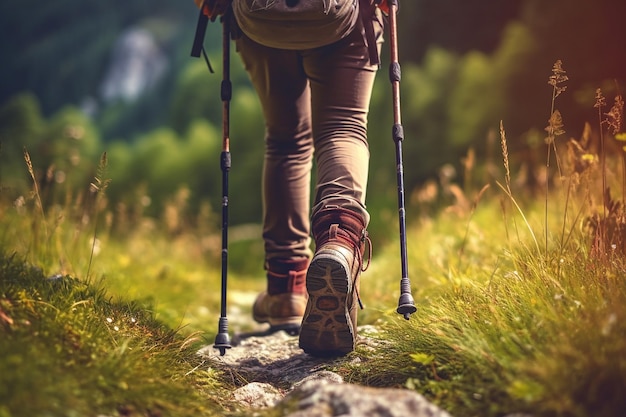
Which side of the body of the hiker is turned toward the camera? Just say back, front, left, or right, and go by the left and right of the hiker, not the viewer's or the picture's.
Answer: back
